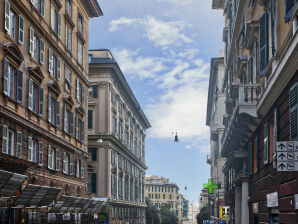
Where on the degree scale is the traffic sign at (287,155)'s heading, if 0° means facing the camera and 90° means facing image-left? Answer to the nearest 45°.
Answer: approximately 0°

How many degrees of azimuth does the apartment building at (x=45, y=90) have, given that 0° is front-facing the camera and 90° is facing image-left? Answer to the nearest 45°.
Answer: approximately 315°

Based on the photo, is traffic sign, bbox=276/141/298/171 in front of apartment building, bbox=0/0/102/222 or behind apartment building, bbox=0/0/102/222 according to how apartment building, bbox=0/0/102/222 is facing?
in front
